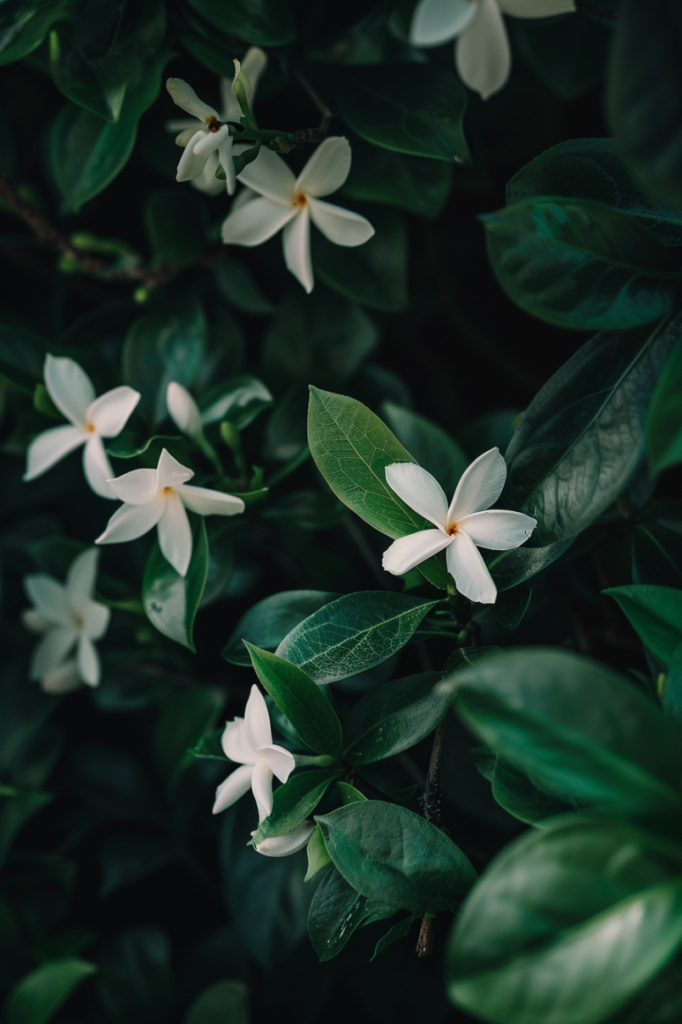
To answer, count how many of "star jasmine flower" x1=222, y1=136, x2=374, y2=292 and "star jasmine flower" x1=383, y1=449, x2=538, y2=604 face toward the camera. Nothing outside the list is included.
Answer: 2
